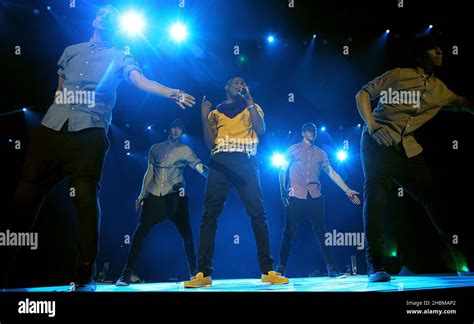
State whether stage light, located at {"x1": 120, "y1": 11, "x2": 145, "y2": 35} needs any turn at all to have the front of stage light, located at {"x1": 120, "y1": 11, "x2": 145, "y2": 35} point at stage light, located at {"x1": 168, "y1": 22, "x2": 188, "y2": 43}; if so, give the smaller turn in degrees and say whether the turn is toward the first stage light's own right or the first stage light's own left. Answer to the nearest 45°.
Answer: approximately 135° to the first stage light's own left

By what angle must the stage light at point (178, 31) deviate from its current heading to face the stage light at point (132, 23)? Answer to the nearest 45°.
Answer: approximately 45° to its right

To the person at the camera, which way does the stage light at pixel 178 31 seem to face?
facing the viewer

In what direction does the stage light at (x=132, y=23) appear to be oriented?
toward the camera

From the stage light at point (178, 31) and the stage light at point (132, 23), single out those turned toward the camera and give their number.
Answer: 2

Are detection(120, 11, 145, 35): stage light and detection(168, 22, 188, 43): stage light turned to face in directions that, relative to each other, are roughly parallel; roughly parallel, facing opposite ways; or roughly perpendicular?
roughly parallel
